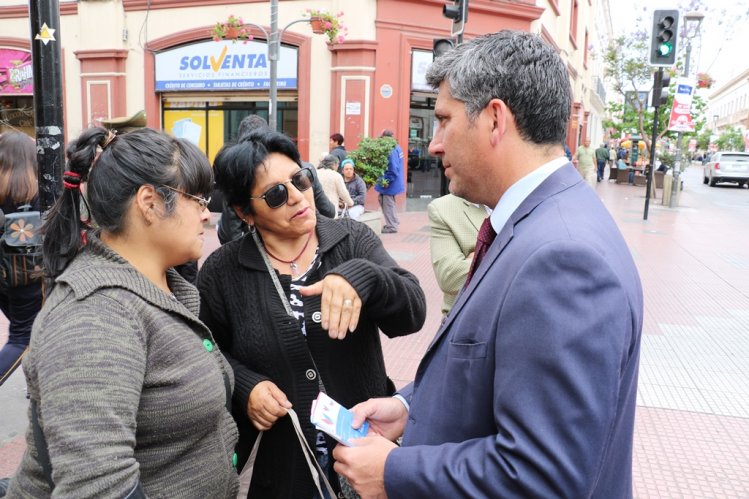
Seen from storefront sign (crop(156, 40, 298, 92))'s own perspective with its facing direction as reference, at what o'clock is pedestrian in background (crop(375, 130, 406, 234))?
The pedestrian in background is roughly at 11 o'clock from the storefront sign.

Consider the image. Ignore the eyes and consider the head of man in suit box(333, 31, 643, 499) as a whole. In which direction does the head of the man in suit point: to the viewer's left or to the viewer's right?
to the viewer's left

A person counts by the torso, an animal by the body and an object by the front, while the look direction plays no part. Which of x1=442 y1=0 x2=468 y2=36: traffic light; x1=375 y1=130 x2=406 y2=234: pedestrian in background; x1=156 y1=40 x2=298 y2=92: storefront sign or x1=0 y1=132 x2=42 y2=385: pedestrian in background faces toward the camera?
the storefront sign

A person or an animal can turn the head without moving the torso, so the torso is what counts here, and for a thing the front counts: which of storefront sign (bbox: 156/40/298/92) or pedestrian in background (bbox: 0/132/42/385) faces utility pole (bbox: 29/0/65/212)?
the storefront sign

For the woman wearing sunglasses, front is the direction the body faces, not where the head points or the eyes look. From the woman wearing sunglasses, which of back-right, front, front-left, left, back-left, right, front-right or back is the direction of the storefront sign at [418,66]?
back-left

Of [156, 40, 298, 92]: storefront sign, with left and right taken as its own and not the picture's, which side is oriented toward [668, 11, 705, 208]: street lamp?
left

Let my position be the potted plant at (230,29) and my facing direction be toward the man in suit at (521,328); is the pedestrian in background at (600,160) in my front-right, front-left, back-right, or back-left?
back-left

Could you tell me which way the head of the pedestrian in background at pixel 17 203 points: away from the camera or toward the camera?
away from the camera

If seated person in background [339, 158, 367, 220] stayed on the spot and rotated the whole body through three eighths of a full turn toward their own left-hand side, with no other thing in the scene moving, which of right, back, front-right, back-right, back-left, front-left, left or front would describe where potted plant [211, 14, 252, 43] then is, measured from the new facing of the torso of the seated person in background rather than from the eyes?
back-left

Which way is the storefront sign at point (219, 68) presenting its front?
toward the camera

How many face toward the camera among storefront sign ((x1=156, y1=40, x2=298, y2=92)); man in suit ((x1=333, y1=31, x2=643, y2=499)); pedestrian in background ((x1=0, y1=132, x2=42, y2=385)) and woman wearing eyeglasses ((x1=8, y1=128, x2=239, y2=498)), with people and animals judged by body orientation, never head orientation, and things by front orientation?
1
